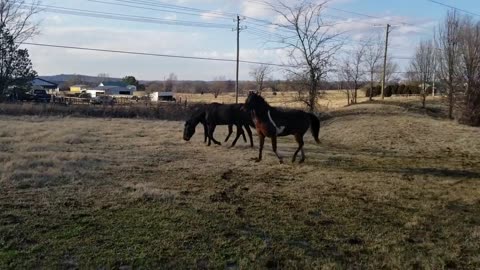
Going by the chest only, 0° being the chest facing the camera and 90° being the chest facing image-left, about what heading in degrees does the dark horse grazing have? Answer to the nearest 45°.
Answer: approximately 90°

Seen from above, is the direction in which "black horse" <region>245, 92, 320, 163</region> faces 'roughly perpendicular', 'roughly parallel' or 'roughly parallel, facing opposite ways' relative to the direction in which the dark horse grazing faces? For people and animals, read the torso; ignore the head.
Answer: roughly parallel

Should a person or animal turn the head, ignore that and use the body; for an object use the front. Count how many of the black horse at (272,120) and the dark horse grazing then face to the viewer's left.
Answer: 2

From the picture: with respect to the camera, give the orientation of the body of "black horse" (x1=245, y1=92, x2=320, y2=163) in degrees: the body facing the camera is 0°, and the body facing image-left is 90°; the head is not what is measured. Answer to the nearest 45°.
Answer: approximately 90°

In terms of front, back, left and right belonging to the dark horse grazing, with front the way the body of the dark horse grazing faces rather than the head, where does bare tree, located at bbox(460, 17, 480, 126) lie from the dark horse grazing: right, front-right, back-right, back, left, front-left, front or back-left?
back-right

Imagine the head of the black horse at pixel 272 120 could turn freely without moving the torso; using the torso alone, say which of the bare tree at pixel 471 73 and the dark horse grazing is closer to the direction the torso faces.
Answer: the dark horse grazing
